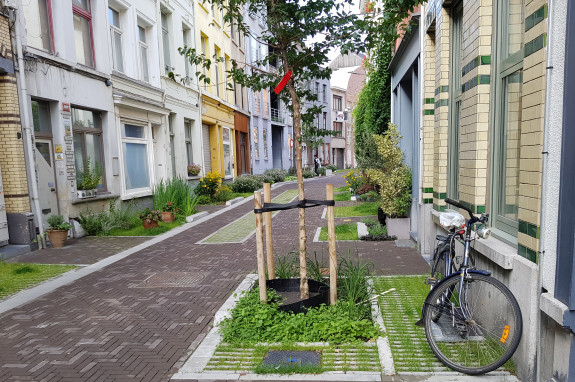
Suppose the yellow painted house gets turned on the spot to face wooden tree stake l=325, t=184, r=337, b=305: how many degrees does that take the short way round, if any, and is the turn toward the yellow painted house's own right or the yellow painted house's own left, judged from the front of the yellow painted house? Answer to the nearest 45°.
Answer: approximately 45° to the yellow painted house's own right

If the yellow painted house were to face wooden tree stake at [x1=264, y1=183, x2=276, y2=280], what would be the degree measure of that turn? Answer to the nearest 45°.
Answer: approximately 45° to its right

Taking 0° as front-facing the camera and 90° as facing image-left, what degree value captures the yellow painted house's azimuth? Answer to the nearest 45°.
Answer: approximately 315°

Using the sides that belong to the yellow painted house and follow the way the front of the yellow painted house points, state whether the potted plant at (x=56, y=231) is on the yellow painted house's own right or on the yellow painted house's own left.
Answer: on the yellow painted house's own right

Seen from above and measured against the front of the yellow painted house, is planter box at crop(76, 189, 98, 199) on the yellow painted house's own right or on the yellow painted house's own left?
on the yellow painted house's own right

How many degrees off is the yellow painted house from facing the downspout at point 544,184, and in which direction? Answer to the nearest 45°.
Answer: approximately 45° to its right

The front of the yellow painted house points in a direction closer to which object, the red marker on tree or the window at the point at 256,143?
the red marker on tree

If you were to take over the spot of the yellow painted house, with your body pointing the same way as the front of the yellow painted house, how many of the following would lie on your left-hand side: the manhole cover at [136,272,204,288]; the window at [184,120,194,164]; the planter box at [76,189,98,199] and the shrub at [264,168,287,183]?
1

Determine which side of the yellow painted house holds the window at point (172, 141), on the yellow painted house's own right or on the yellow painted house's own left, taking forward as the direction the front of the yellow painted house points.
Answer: on the yellow painted house's own right

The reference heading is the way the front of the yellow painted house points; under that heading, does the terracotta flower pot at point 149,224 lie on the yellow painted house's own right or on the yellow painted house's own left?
on the yellow painted house's own right

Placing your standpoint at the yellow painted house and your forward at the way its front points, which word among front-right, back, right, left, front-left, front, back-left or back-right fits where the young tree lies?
front-right
